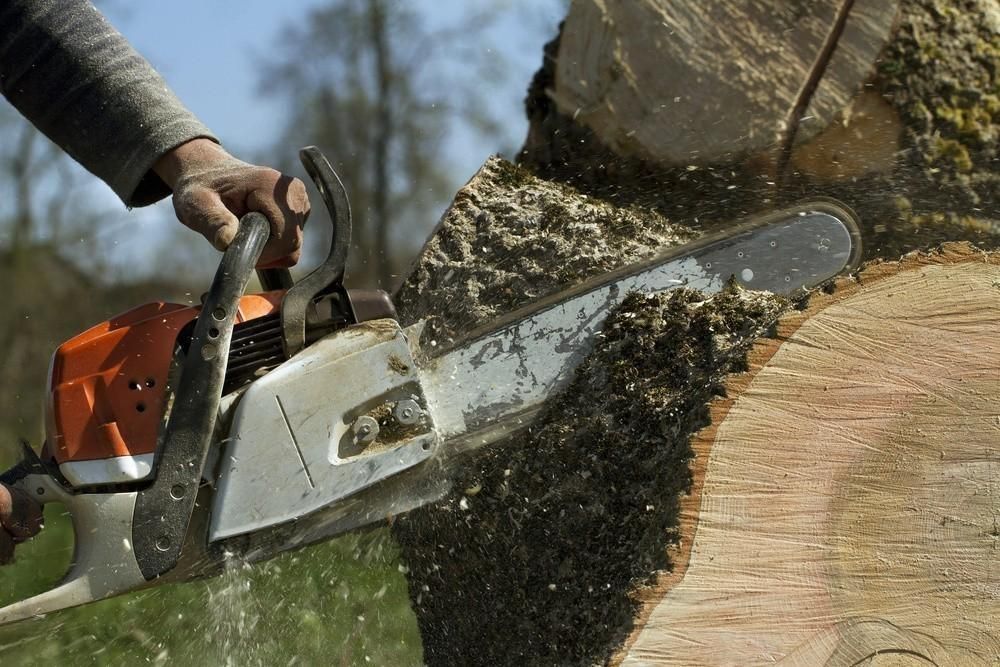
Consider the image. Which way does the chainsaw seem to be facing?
to the viewer's right

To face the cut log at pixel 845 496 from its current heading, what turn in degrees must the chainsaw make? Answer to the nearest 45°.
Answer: approximately 45° to its right
